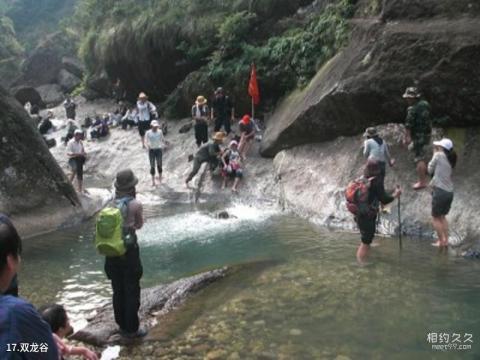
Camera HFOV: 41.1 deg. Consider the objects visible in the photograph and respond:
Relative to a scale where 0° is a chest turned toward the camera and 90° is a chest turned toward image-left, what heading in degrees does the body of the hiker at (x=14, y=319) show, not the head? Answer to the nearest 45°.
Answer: approximately 225°

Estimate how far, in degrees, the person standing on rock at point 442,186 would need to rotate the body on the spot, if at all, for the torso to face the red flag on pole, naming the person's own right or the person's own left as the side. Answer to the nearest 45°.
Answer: approximately 45° to the person's own right

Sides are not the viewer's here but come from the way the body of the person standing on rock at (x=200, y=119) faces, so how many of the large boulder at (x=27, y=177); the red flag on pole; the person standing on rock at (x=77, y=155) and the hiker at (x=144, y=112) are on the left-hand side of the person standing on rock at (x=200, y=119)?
1

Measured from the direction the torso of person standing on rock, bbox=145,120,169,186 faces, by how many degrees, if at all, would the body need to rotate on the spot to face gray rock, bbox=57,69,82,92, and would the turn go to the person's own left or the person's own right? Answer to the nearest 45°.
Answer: approximately 180°

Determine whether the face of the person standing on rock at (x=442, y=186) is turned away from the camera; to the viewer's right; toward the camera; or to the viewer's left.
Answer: to the viewer's left

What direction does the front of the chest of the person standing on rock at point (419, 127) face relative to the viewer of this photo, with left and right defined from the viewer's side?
facing to the left of the viewer

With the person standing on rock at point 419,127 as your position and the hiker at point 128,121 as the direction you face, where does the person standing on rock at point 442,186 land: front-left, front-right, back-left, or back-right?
back-left

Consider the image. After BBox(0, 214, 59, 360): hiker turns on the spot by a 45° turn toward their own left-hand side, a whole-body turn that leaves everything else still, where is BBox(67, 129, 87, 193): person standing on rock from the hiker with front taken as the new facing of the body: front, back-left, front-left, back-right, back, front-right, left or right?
front

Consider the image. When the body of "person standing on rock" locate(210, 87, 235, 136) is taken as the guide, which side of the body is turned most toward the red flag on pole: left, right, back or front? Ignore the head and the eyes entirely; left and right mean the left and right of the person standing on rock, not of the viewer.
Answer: left

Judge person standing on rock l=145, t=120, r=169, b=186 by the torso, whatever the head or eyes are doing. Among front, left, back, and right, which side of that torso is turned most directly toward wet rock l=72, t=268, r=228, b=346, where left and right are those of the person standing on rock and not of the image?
front
